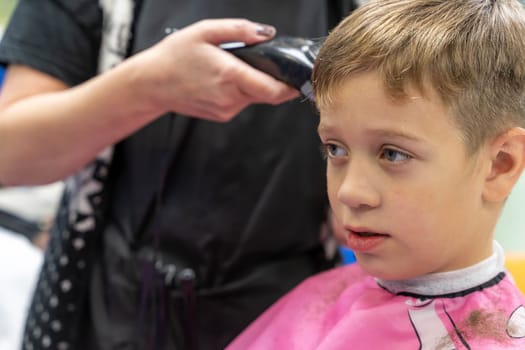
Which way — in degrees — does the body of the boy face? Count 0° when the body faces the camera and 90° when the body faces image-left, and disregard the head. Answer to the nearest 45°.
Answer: approximately 45°
